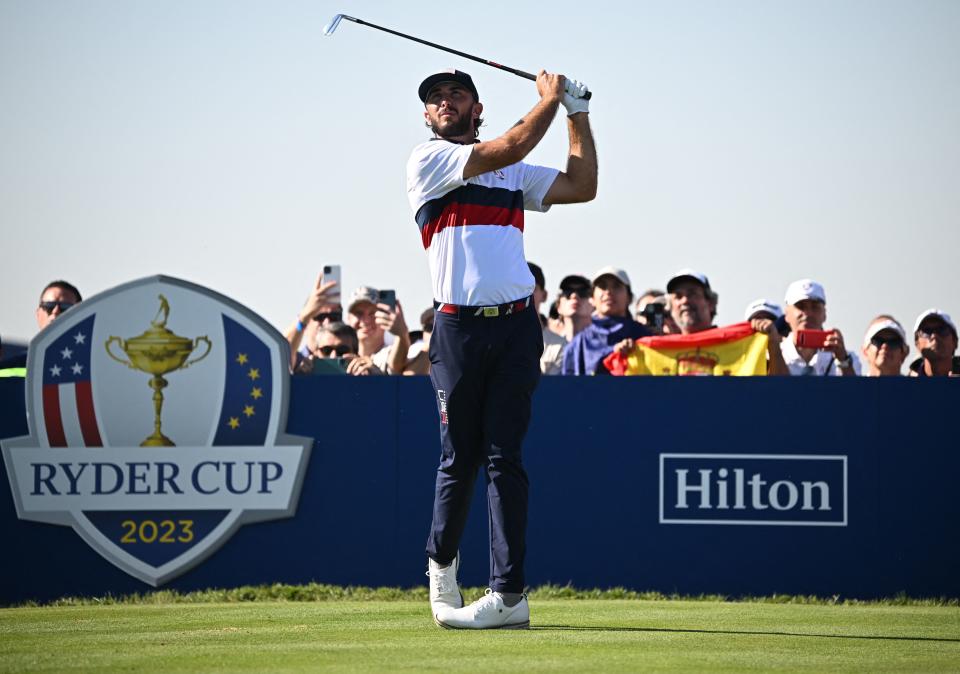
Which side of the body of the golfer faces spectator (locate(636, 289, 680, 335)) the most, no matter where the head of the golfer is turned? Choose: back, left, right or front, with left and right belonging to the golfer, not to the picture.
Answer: back

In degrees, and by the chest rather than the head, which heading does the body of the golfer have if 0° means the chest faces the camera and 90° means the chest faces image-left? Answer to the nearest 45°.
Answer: approximately 0°

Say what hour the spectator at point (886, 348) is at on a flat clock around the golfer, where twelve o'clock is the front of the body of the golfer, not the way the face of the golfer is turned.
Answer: The spectator is roughly at 7 o'clock from the golfer.

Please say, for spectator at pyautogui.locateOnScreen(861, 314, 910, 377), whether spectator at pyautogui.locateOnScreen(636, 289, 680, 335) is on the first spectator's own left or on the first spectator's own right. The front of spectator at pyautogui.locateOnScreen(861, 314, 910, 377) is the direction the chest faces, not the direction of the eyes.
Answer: on the first spectator's own right

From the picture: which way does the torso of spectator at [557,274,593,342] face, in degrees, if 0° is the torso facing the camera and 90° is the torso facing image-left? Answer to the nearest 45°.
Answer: approximately 0°
